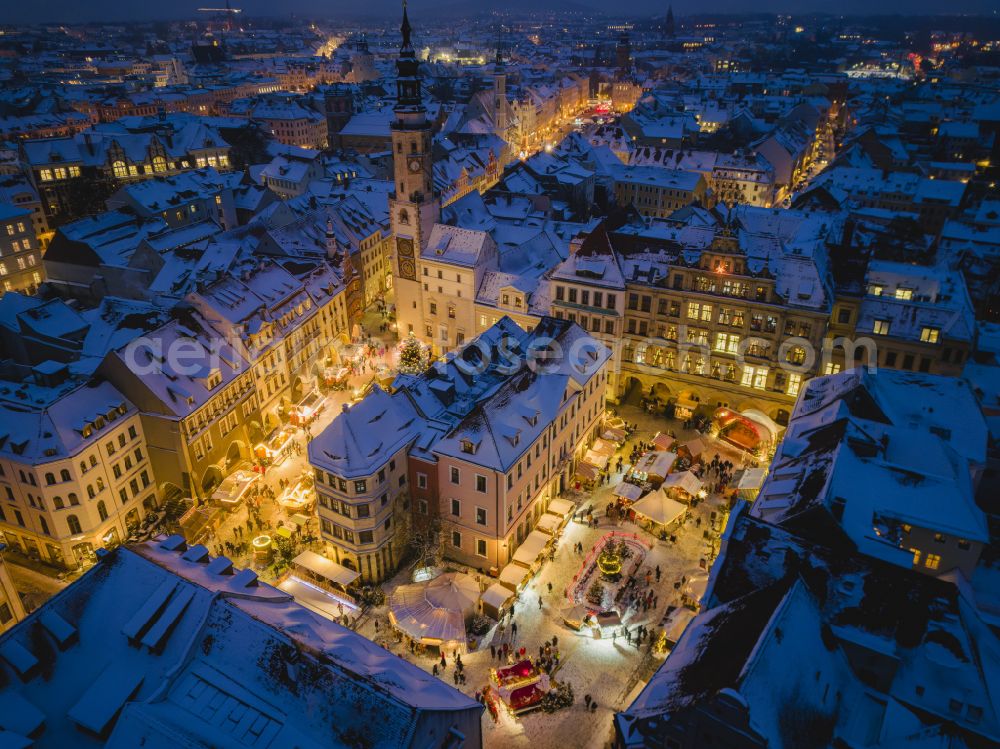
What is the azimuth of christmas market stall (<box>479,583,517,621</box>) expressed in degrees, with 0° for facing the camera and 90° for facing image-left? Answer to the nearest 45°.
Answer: approximately 315°

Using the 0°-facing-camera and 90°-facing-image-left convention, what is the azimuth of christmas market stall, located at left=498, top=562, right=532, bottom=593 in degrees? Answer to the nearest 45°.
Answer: approximately 315°

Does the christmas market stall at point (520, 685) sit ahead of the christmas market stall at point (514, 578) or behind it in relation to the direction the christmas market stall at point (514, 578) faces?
ahead

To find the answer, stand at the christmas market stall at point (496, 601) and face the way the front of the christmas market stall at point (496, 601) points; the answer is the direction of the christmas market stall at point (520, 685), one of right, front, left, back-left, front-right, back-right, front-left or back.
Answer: front-right

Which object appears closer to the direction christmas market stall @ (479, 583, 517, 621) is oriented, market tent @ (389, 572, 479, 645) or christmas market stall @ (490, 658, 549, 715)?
the christmas market stall

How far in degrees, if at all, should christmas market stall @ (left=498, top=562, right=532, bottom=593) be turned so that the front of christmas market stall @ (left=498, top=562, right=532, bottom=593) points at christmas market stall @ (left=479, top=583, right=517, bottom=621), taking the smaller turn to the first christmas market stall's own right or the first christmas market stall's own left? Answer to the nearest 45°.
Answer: approximately 90° to the first christmas market stall's own right

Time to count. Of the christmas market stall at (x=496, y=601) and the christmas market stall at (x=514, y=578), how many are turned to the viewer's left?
0

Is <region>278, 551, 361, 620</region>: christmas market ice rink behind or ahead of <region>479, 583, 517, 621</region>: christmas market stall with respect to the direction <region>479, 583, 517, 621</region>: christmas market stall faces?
behind
